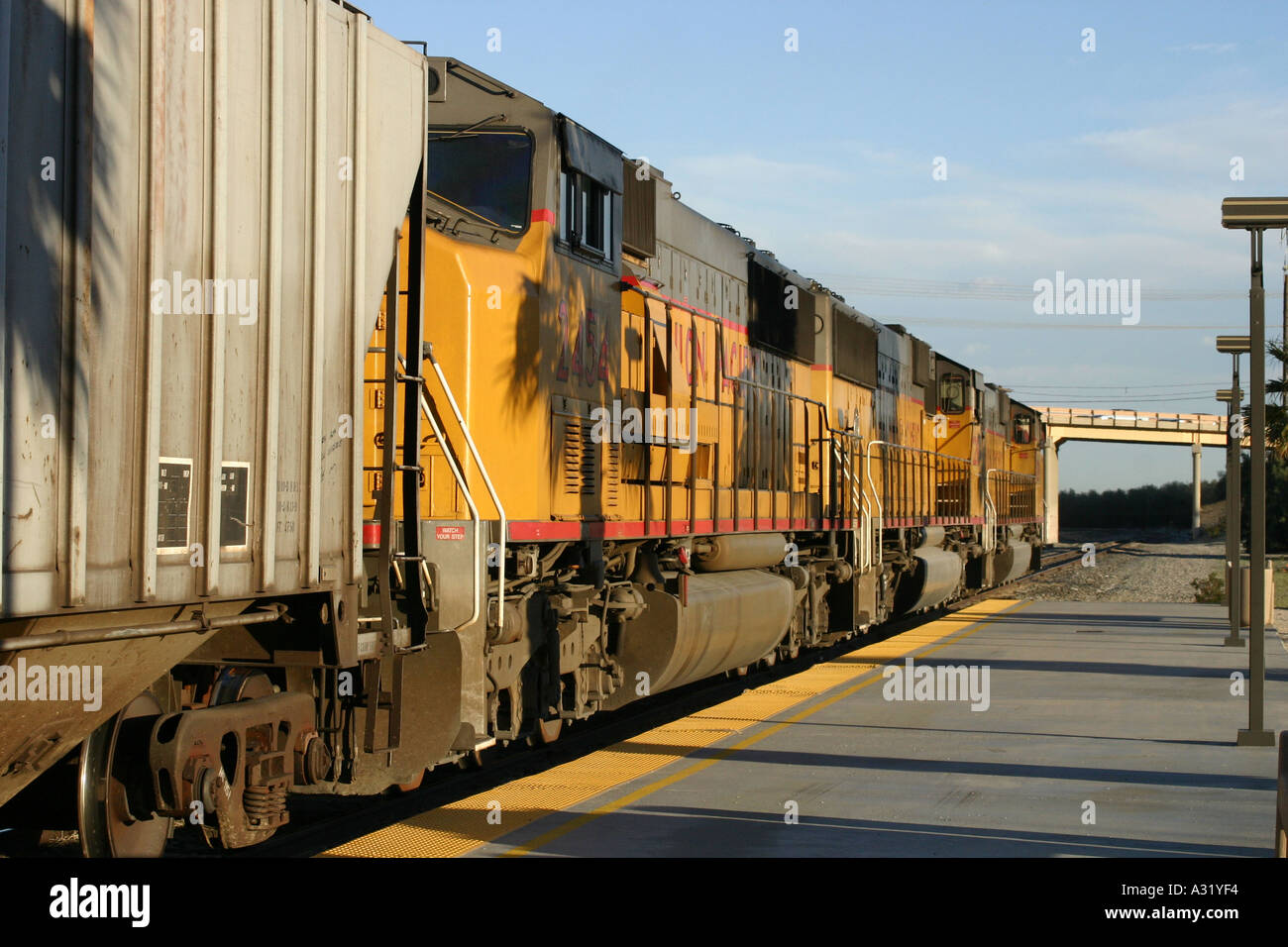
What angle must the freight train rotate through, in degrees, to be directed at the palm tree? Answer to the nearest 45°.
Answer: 0° — it already faces it

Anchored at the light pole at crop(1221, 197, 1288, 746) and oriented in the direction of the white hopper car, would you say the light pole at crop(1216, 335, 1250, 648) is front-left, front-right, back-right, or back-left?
back-right

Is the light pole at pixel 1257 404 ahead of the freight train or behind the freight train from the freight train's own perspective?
ahead

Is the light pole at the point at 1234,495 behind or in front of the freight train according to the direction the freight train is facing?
in front

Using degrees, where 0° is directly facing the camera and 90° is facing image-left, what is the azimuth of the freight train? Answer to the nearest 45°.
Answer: approximately 225°
